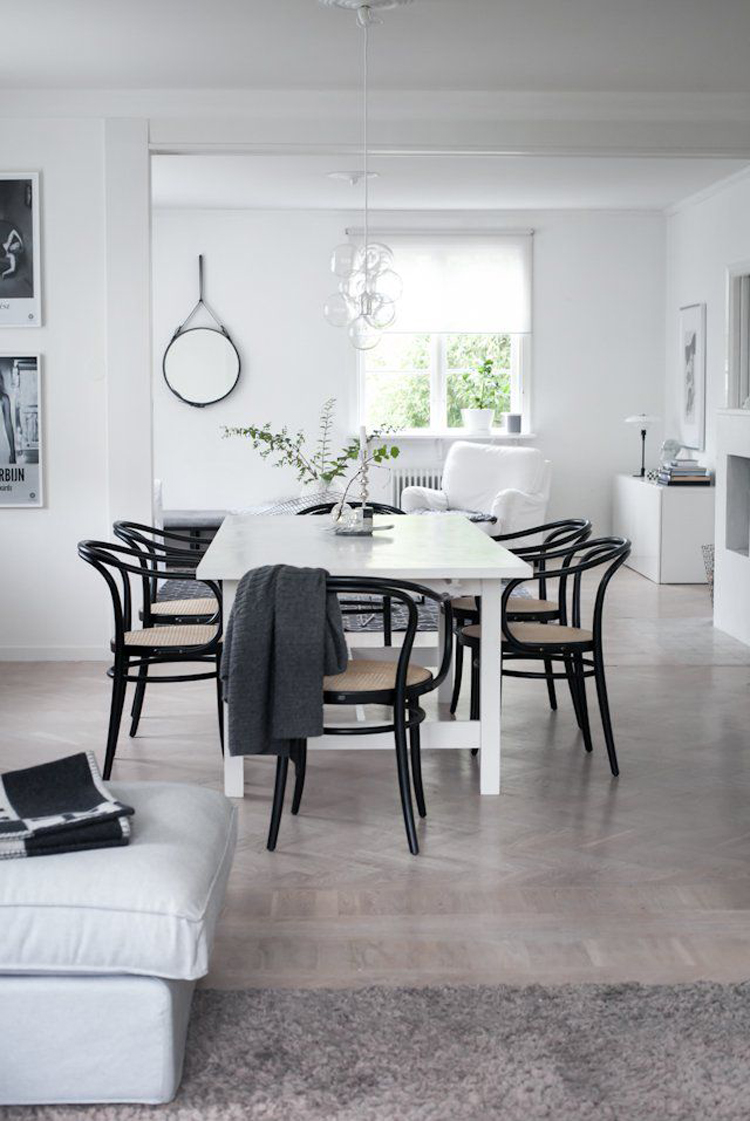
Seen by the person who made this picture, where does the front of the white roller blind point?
facing the viewer

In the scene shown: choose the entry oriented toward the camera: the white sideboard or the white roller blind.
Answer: the white roller blind

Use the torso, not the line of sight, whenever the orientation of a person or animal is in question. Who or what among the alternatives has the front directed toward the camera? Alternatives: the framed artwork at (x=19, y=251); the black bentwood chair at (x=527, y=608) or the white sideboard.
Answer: the framed artwork

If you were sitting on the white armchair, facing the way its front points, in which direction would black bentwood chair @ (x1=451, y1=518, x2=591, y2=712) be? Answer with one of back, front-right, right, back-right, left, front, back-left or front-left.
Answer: front-left

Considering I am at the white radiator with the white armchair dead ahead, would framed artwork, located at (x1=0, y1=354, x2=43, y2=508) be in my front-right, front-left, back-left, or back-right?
front-right

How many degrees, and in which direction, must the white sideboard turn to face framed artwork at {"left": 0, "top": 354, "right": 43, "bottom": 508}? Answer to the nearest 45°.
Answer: approximately 45° to its left

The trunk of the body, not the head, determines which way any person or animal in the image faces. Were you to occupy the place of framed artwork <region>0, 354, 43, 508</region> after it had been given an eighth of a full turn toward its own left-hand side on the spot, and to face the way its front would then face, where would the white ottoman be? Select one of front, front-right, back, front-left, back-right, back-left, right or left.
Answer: front-right

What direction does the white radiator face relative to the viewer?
toward the camera

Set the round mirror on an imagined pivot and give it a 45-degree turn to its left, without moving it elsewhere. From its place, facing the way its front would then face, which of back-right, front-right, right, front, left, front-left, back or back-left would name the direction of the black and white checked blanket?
front-right

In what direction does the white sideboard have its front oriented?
to the viewer's left

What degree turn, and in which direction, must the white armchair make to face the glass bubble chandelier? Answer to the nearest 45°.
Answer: approximately 45° to its left

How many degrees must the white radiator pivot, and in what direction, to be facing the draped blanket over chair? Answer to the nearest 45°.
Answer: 0° — it already faces it

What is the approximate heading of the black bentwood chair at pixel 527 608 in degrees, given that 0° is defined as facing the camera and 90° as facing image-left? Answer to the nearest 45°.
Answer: approximately 90°

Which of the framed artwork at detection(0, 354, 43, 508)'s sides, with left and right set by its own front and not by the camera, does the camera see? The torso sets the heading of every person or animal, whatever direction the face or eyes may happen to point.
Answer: front

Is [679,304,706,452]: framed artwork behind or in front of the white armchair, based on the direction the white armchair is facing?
behind

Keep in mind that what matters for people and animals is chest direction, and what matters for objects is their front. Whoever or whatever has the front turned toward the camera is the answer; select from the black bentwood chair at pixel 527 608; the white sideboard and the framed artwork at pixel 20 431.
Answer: the framed artwork
